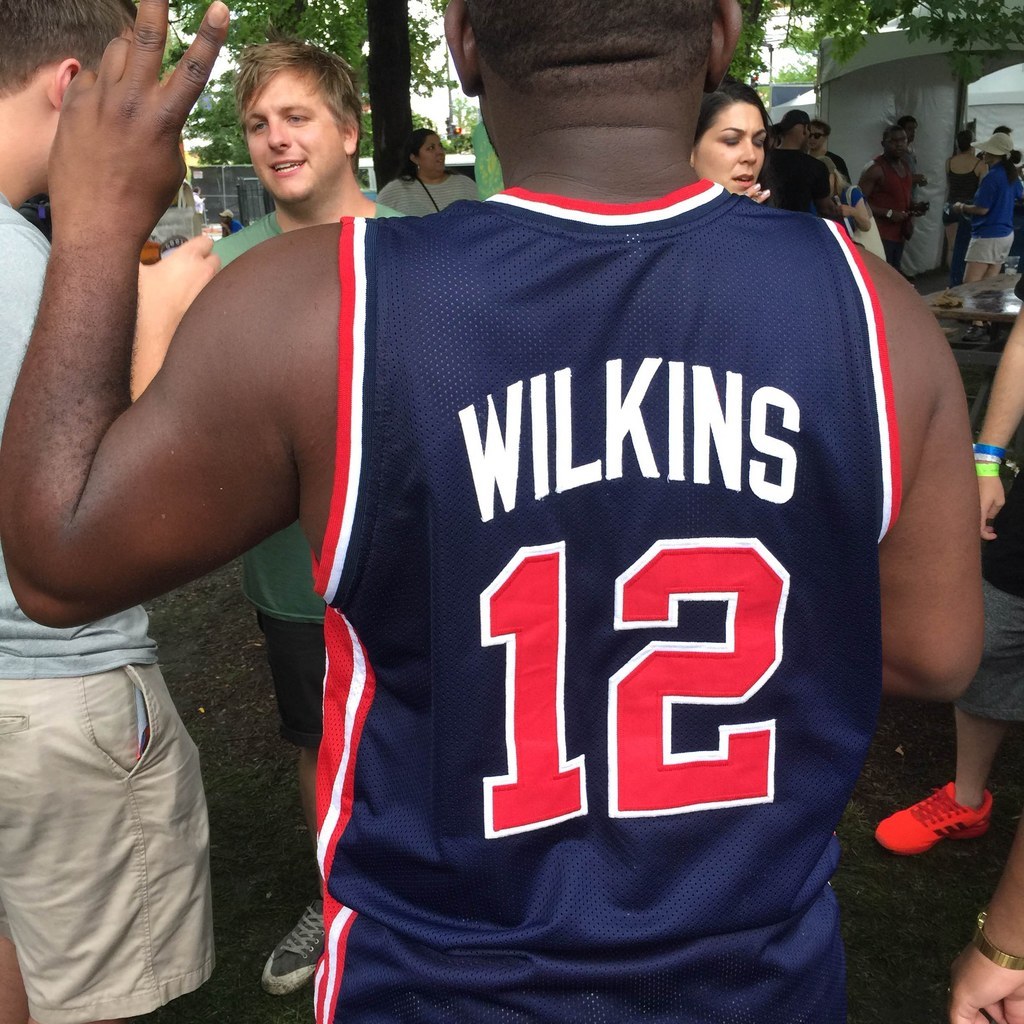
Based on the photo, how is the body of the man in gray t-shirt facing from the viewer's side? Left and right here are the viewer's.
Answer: facing away from the viewer and to the right of the viewer

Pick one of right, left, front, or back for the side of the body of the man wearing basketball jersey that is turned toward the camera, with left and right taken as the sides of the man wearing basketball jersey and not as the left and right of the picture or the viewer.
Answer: back

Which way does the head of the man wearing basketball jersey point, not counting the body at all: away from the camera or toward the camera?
away from the camera

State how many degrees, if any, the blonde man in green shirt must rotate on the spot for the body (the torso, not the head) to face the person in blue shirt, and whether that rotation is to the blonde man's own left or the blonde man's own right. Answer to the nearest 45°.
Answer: approximately 180°

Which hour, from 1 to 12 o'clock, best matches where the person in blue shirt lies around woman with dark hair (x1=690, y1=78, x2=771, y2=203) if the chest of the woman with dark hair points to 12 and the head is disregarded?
The person in blue shirt is roughly at 8 o'clock from the woman with dark hair.

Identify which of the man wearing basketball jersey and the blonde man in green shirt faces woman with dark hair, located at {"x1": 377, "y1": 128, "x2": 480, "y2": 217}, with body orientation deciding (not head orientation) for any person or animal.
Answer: the man wearing basketball jersey
